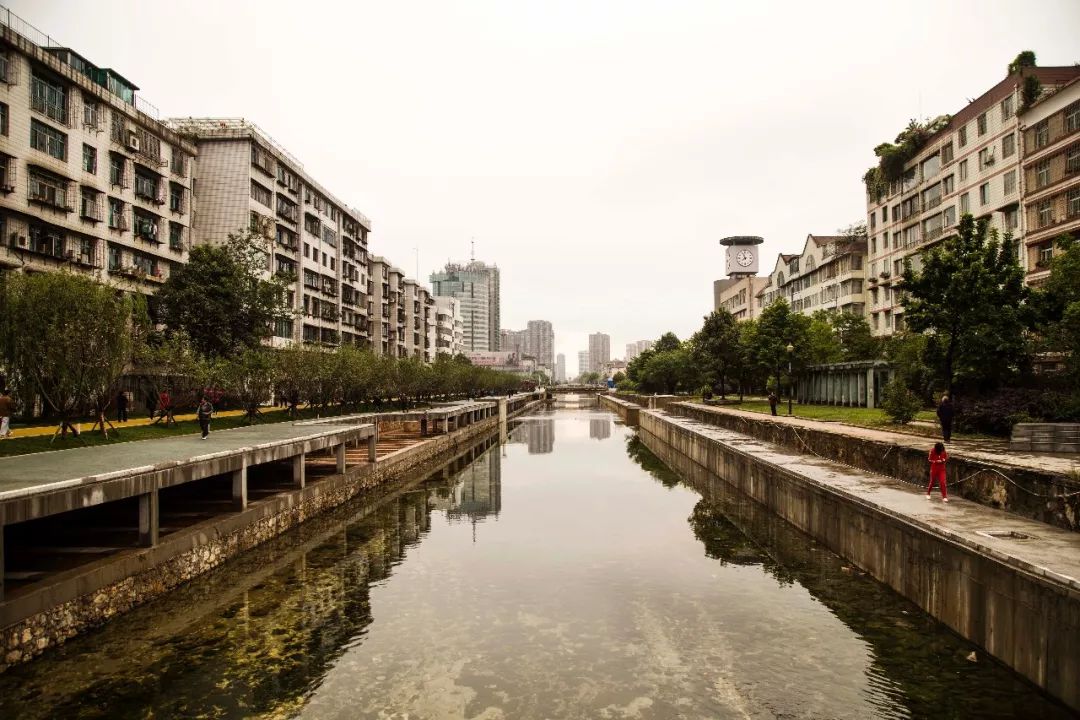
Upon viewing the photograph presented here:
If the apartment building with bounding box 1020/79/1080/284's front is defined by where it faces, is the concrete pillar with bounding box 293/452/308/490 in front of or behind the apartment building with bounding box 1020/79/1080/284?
in front

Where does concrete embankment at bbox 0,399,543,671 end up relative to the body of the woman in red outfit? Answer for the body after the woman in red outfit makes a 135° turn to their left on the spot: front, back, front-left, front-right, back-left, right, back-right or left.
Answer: back

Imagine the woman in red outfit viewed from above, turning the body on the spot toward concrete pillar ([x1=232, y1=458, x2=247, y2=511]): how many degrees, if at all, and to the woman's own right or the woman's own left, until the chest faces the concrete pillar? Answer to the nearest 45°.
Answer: approximately 90° to the woman's own right

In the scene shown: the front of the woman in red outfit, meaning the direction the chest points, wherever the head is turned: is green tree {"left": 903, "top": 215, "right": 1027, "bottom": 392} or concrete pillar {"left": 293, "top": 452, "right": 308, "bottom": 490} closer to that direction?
the concrete pillar

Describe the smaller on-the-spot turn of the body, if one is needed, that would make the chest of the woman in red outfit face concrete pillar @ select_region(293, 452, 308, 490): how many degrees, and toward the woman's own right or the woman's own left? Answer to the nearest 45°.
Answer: approximately 90° to the woman's own right

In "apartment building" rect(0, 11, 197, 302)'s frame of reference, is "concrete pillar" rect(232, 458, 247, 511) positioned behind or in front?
in front

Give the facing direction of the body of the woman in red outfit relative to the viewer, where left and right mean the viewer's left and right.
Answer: facing the viewer

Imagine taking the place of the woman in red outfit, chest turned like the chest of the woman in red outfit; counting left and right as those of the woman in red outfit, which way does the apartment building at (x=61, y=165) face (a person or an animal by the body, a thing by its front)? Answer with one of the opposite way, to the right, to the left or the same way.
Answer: to the left

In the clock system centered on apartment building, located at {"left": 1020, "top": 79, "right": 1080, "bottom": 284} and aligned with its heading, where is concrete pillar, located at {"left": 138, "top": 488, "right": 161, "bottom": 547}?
The concrete pillar is roughly at 11 o'clock from the apartment building.

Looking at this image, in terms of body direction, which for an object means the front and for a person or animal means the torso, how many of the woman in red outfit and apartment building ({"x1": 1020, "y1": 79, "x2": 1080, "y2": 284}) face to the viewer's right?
0

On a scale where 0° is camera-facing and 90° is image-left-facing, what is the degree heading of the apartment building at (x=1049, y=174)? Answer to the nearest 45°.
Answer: approximately 45°

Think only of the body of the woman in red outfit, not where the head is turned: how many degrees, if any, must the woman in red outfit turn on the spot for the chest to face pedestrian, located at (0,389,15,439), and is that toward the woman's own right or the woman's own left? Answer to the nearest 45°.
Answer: approximately 90° to the woman's own right

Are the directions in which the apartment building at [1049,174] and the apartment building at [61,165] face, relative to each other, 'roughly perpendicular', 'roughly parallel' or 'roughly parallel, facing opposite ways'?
roughly parallel, facing opposite ways

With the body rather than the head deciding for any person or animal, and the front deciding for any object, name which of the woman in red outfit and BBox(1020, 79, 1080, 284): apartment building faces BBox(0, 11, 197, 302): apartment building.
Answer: BBox(1020, 79, 1080, 284): apartment building

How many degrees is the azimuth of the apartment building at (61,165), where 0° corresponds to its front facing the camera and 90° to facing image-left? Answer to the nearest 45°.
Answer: approximately 315°

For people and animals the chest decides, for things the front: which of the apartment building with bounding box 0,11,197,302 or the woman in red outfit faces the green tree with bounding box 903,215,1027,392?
the apartment building

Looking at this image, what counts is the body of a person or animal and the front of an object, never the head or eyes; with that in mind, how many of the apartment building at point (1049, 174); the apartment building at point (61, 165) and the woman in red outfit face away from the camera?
0

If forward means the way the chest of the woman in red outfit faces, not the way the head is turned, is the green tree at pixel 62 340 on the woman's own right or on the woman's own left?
on the woman's own right

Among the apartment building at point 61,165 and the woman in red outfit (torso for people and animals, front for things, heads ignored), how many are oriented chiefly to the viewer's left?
0
